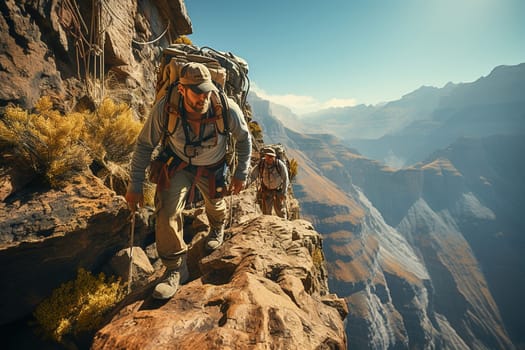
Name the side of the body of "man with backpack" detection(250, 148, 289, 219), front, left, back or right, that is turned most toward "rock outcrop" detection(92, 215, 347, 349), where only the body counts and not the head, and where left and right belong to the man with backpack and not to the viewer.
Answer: front

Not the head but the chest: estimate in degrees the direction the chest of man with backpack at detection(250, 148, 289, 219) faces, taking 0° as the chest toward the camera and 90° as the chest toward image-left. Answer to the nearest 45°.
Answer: approximately 0°

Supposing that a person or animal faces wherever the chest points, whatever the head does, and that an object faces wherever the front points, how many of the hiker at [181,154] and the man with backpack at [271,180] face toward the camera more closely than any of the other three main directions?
2

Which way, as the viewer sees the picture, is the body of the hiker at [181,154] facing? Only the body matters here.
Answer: toward the camera

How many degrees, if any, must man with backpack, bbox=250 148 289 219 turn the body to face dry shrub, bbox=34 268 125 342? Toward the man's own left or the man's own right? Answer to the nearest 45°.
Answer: approximately 45° to the man's own right

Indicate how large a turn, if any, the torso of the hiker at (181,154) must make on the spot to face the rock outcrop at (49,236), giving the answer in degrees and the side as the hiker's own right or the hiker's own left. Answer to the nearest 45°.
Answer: approximately 90° to the hiker's own right

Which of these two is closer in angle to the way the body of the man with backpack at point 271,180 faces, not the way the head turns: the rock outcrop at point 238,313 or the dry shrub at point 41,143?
the rock outcrop

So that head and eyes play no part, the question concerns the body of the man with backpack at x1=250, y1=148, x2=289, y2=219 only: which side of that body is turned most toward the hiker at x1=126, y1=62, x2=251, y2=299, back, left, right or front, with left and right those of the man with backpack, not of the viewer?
front

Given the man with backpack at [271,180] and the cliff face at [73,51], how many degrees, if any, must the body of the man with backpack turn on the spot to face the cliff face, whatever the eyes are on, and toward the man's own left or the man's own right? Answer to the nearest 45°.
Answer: approximately 90° to the man's own right
